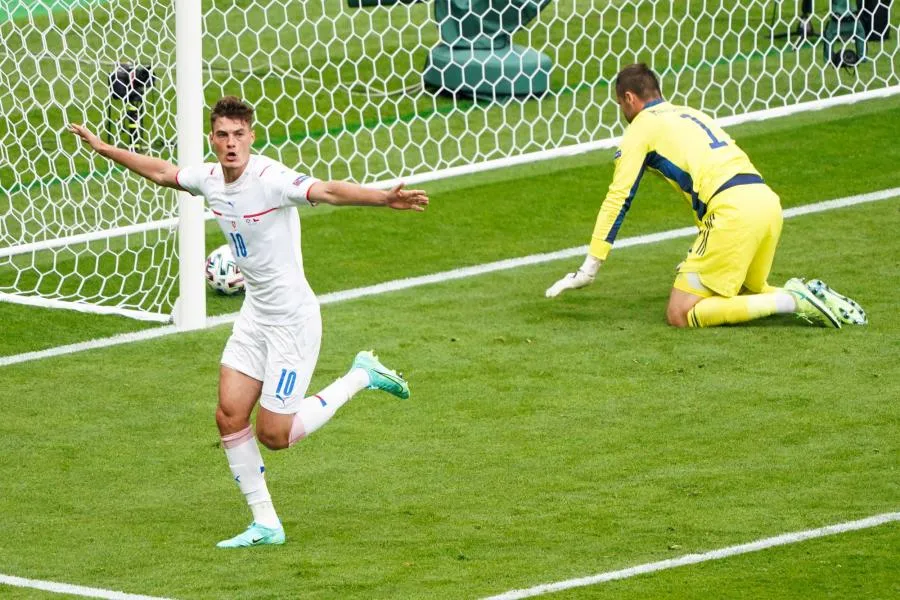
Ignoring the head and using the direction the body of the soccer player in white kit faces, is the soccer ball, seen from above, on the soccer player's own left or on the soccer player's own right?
on the soccer player's own right

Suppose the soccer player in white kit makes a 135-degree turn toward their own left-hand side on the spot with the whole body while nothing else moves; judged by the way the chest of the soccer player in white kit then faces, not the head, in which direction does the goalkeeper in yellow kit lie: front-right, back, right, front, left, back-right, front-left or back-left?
front-left

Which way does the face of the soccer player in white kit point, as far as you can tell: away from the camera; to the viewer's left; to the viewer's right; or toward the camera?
toward the camera

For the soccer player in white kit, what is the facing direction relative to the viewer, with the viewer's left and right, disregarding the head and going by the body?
facing the viewer and to the left of the viewer

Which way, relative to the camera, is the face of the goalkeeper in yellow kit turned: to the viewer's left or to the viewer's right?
to the viewer's left
